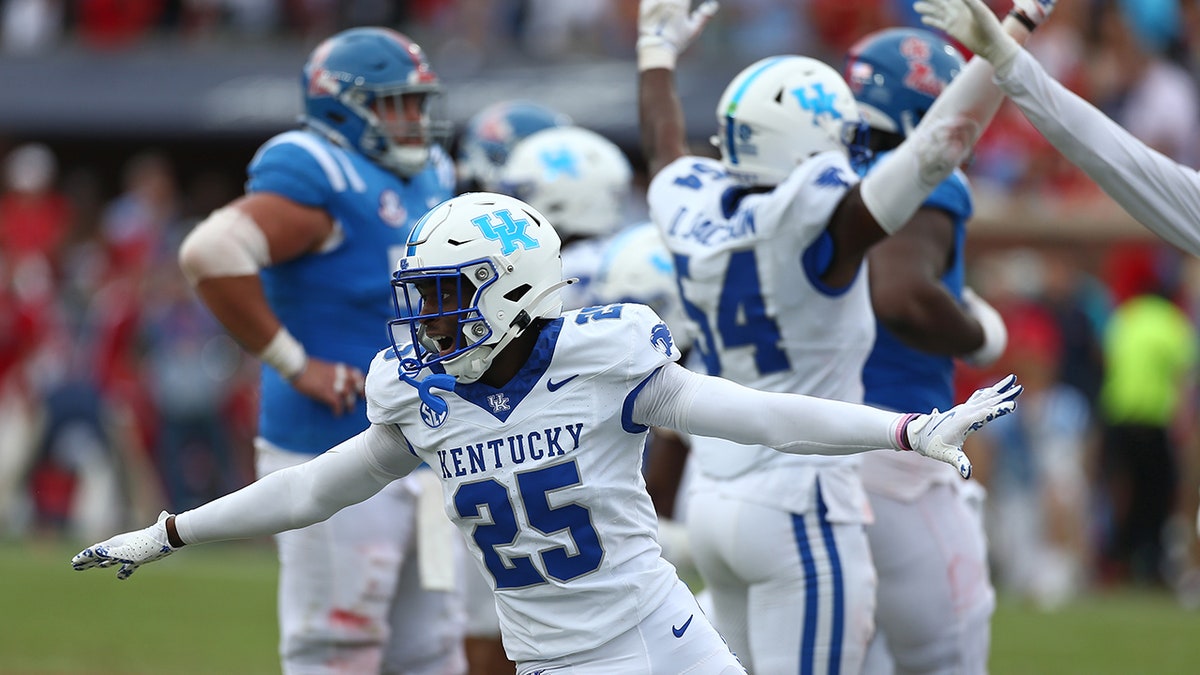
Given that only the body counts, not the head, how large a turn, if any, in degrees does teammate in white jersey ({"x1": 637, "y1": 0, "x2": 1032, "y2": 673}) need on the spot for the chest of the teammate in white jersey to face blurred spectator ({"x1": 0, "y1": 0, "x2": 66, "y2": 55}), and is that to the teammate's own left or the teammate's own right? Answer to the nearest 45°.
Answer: approximately 90° to the teammate's own left

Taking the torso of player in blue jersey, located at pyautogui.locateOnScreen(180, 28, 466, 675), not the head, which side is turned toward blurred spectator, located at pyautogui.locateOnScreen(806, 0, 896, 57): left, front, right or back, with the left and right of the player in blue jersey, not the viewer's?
left

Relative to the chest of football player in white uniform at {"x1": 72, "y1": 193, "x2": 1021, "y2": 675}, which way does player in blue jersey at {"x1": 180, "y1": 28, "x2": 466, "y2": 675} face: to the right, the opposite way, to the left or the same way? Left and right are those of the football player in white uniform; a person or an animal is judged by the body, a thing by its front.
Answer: to the left

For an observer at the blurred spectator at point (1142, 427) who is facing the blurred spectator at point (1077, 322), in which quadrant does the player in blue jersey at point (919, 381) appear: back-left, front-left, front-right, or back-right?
back-left

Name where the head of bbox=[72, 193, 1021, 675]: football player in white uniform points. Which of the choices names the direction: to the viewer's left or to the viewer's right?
to the viewer's left

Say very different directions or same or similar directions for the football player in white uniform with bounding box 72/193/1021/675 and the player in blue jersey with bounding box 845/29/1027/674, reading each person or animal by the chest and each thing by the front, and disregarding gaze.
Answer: very different directions

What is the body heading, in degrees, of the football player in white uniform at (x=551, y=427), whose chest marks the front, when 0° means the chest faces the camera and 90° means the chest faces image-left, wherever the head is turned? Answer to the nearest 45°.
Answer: approximately 45°

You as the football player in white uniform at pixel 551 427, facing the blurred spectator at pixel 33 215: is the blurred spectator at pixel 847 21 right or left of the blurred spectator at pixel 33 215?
right

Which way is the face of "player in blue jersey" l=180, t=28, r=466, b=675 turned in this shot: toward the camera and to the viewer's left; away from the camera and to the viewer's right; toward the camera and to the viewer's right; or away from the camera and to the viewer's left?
toward the camera and to the viewer's right

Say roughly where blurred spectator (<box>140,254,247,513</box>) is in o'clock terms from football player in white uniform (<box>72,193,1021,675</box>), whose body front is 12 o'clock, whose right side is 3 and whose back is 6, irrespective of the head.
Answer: The blurred spectator is roughly at 4 o'clock from the football player in white uniform.
